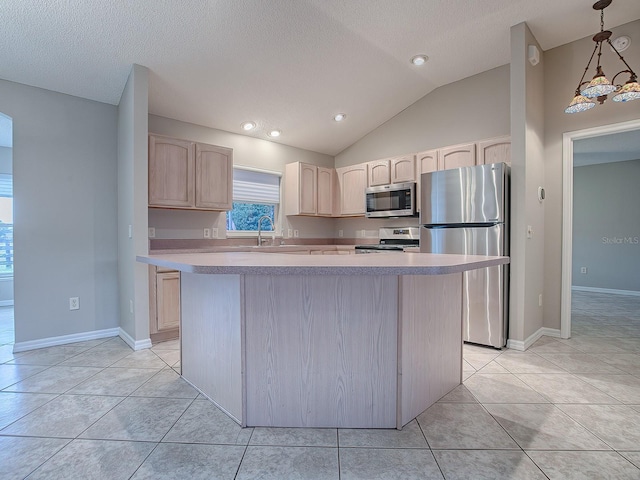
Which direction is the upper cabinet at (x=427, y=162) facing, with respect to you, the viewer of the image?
facing the viewer and to the left of the viewer

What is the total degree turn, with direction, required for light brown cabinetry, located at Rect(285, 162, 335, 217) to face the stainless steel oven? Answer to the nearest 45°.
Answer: approximately 45° to its left

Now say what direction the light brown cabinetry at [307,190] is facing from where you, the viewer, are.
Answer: facing the viewer and to the right of the viewer

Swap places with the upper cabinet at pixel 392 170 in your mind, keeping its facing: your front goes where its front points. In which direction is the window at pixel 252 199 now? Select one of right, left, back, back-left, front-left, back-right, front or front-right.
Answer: front-right

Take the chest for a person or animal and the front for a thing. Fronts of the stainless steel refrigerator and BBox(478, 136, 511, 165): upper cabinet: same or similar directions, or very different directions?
same or similar directions

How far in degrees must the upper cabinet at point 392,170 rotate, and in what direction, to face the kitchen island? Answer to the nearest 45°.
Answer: approximately 45° to its left

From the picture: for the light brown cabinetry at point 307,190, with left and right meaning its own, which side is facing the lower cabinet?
right
